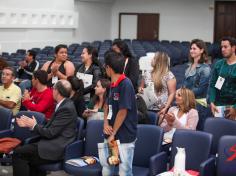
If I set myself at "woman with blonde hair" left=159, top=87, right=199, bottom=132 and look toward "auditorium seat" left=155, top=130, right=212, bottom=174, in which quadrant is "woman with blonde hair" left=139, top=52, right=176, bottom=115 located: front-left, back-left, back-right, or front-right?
back-right

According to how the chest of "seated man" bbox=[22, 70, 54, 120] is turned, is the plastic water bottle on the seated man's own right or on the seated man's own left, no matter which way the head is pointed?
on the seated man's own left

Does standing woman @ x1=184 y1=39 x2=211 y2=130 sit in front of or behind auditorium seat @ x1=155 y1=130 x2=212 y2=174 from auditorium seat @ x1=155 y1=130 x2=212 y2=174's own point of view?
behind

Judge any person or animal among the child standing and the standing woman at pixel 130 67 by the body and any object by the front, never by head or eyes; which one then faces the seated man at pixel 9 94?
the standing woman
